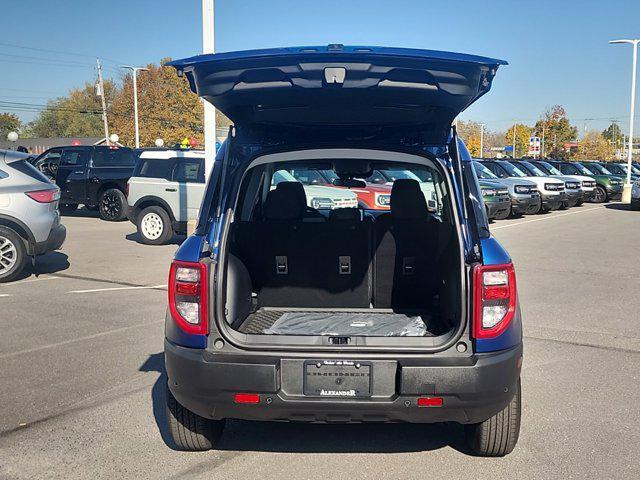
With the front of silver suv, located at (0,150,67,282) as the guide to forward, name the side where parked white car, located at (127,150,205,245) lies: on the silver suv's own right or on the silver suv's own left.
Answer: on the silver suv's own right

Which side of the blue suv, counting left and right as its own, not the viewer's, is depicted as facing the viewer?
back

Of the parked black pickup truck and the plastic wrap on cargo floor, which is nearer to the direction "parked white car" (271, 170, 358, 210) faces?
the plastic wrap on cargo floor

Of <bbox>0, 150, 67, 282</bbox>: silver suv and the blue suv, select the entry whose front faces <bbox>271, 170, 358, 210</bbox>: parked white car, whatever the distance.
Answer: the blue suv

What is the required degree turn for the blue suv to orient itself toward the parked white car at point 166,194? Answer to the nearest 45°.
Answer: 0° — it already faces it

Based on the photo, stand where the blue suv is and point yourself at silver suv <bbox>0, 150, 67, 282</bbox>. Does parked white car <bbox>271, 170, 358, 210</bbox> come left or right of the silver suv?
right
